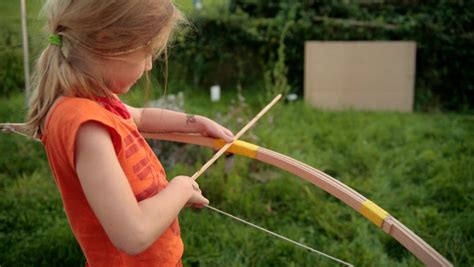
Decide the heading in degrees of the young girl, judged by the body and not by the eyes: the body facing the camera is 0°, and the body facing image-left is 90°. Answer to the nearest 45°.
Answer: approximately 270°
